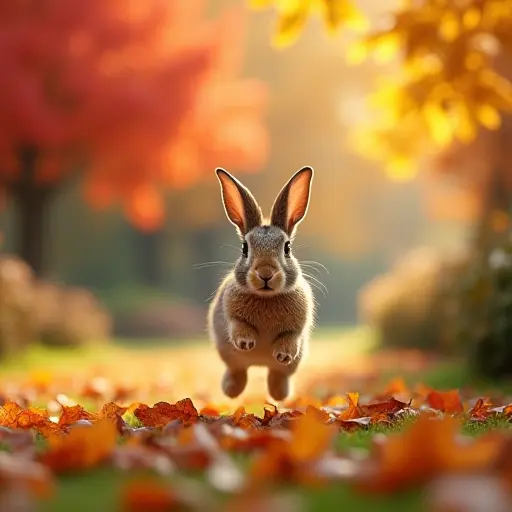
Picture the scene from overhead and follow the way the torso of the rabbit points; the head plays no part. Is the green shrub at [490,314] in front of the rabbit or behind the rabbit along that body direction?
behind

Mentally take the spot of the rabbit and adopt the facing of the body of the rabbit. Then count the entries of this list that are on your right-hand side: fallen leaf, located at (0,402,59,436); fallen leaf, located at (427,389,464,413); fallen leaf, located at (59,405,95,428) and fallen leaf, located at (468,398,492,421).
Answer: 2

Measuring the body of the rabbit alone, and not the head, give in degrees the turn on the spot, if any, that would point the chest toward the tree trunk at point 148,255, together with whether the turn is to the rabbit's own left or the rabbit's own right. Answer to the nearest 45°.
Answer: approximately 180°

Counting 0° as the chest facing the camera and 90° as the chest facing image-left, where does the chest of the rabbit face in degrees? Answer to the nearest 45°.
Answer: approximately 0°

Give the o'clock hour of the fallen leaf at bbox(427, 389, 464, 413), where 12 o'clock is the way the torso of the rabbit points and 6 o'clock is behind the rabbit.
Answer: The fallen leaf is roughly at 8 o'clock from the rabbit.

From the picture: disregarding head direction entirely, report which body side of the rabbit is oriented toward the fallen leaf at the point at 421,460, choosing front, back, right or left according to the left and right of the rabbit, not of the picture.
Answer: front

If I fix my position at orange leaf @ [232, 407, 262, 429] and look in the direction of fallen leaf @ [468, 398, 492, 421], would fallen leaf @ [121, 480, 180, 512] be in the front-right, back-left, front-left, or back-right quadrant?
back-right

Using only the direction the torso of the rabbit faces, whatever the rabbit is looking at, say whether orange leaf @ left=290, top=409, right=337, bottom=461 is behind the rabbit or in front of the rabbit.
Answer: in front

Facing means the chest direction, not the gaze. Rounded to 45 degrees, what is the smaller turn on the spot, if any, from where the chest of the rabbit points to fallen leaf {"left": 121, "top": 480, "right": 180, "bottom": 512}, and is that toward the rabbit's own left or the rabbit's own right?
0° — it already faces it

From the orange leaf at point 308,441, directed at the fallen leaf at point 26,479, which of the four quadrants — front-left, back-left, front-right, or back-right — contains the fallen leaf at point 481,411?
back-right
